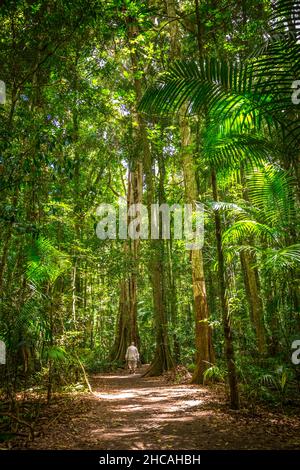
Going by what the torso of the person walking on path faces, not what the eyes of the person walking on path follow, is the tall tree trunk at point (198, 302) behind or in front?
behind

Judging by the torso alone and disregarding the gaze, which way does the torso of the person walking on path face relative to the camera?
away from the camera

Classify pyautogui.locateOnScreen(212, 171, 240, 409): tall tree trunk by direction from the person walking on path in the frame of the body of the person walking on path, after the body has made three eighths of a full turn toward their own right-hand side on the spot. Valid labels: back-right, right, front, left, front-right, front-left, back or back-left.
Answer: front-right

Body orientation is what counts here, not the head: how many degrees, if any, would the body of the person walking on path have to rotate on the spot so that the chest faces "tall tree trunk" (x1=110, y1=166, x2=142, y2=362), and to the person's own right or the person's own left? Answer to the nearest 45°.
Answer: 0° — they already face it
